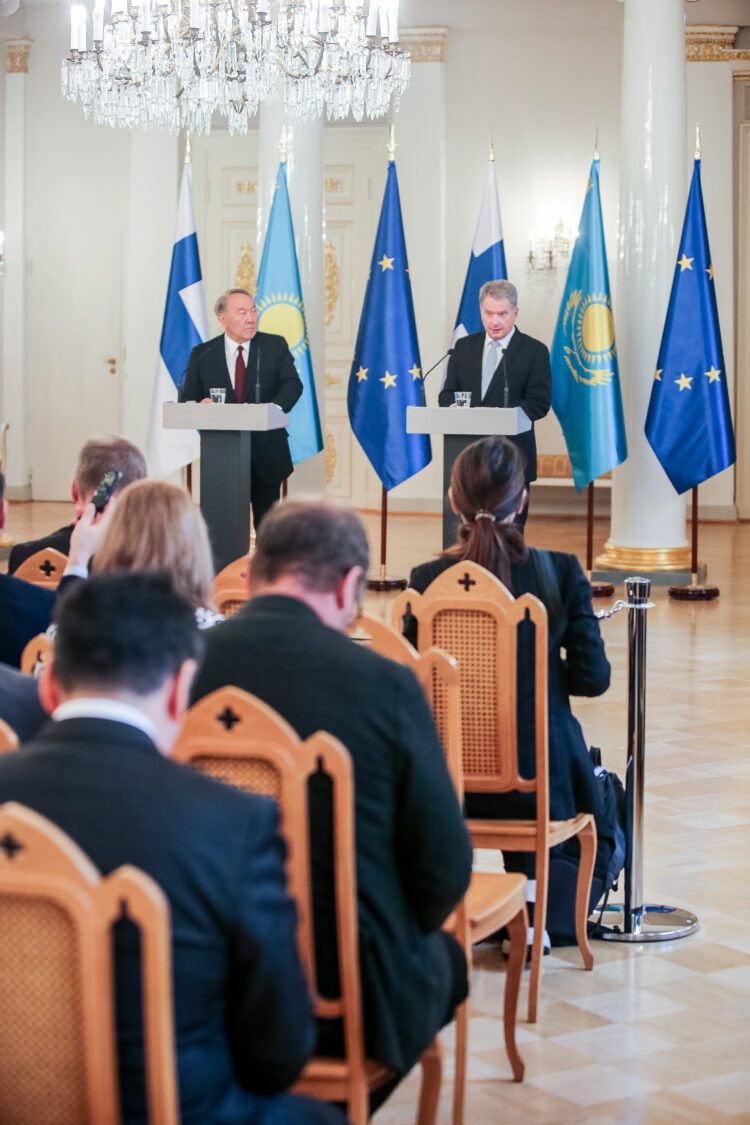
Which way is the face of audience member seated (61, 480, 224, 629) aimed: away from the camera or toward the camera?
away from the camera

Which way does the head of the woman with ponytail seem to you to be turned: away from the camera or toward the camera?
away from the camera

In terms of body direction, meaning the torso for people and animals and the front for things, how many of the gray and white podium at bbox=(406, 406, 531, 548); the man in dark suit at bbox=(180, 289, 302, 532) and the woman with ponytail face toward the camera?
2

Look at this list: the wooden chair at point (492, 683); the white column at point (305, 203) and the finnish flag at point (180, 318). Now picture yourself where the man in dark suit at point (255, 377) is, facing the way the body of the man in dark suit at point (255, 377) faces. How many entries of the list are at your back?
2

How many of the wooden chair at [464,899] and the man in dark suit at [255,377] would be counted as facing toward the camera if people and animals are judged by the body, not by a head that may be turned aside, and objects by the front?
1

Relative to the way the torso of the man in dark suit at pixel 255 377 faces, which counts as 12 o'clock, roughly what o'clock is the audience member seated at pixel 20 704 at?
The audience member seated is roughly at 12 o'clock from the man in dark suit.

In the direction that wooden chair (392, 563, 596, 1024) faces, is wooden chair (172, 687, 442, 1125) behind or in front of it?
behind

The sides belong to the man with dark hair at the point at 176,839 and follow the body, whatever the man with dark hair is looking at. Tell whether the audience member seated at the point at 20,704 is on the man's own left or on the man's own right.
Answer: on the man's own left

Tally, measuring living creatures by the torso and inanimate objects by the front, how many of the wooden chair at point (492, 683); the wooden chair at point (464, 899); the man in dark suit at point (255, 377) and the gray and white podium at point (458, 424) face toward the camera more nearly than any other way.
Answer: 2

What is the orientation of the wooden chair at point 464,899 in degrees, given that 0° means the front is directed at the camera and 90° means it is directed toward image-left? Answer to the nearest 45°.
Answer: approximately 225°

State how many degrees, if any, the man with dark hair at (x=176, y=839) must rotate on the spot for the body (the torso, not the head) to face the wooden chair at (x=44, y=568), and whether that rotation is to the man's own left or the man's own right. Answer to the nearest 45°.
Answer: approximately 45° to the man's own left

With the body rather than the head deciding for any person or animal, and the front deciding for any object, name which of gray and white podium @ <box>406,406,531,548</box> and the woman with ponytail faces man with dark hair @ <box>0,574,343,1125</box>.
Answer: the gray and white podium
